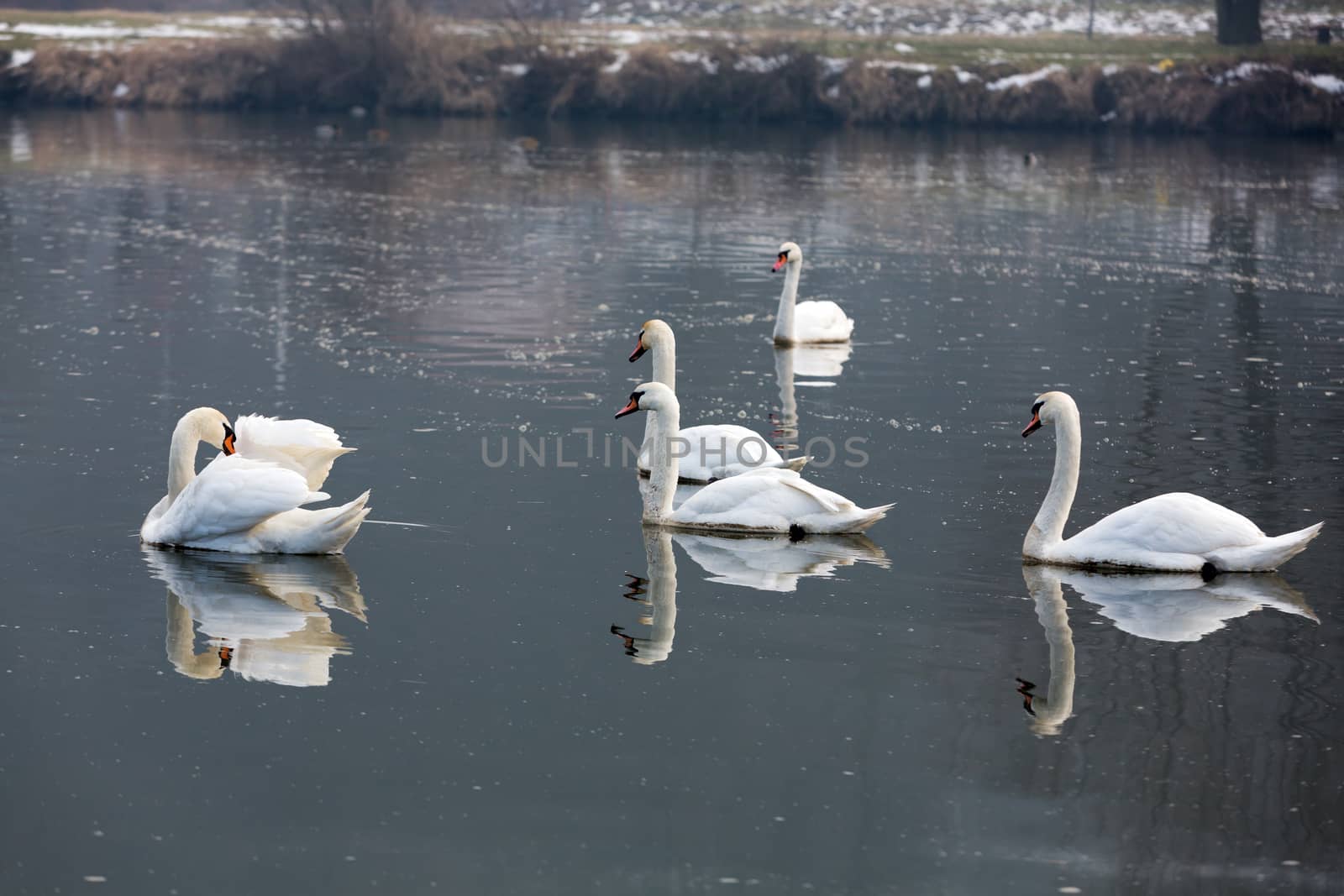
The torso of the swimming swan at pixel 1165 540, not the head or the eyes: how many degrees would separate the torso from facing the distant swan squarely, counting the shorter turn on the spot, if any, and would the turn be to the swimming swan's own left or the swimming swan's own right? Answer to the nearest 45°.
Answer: approximately 45° to the swimming swan's own right

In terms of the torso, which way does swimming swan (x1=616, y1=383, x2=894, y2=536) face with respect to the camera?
to the viewer's left

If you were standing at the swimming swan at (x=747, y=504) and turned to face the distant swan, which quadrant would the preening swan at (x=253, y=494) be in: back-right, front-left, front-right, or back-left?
back-left

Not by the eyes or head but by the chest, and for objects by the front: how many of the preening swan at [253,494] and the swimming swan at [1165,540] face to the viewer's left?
2

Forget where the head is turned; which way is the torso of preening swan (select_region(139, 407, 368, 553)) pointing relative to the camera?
to the viewer's left

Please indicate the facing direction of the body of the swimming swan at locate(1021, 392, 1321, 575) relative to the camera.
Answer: to the viewer's left

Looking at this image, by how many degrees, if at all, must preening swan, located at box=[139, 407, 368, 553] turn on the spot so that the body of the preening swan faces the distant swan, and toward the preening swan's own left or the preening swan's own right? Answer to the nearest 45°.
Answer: approximately 135° to the preening swan's own right

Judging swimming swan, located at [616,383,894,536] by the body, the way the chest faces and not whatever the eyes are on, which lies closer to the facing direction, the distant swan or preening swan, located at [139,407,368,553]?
the preening swan

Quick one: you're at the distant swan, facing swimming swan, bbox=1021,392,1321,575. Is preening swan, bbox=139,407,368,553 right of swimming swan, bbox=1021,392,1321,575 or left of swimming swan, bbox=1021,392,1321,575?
right

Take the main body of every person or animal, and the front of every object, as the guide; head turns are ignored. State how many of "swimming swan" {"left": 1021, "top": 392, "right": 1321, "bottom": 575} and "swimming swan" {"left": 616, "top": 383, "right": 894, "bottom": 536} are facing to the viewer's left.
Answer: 2

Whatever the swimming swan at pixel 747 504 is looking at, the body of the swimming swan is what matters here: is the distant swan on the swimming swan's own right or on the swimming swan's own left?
on the swimming swan's own right

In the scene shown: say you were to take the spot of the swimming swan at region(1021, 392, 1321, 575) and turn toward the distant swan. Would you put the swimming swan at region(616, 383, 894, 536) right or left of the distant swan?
left

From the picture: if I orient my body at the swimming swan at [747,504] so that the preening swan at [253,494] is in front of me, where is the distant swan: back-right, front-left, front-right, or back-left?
back-right
